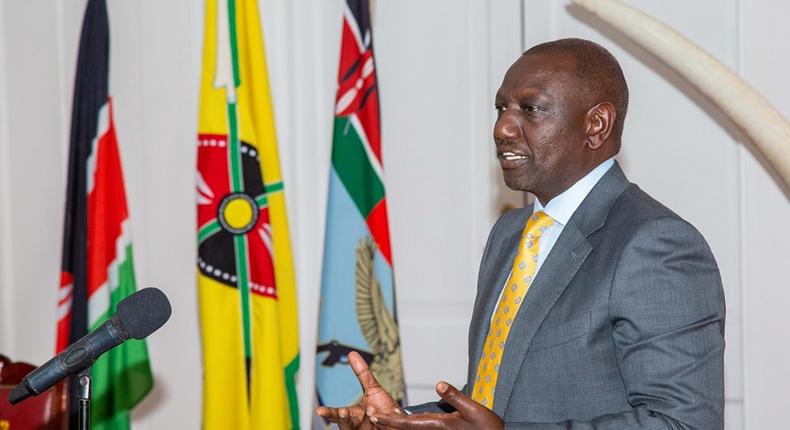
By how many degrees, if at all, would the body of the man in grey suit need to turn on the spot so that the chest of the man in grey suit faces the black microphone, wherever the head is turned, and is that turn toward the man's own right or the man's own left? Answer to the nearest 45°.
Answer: approximately 45° to the man's own right

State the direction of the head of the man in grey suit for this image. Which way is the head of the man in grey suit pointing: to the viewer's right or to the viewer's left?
to the viewer's left

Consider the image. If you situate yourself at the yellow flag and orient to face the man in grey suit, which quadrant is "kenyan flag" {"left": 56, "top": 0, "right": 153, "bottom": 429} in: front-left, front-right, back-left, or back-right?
back-right

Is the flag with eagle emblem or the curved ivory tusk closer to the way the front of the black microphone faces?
the curved ivory tusk

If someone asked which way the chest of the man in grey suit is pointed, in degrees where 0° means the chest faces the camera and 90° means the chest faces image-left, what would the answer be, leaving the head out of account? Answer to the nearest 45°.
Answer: approximately 45°

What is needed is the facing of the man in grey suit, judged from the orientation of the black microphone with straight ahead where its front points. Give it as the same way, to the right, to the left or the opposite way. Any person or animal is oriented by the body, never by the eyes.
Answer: the opposite way

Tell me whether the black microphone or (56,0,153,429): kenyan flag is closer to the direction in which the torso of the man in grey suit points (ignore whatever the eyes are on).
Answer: the black microphone

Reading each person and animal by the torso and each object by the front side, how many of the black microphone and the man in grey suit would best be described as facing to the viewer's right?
1

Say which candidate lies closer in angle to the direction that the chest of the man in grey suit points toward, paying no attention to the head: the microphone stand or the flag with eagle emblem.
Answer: the microphone stand

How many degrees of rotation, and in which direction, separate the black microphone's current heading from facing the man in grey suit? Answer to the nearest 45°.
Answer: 0° — it already faces them

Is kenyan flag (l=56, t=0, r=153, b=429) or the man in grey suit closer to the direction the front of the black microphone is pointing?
the man in grey suit

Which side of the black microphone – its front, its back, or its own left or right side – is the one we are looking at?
right

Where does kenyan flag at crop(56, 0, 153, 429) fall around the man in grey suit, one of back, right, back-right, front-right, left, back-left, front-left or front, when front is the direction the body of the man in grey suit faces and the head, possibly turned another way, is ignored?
right
